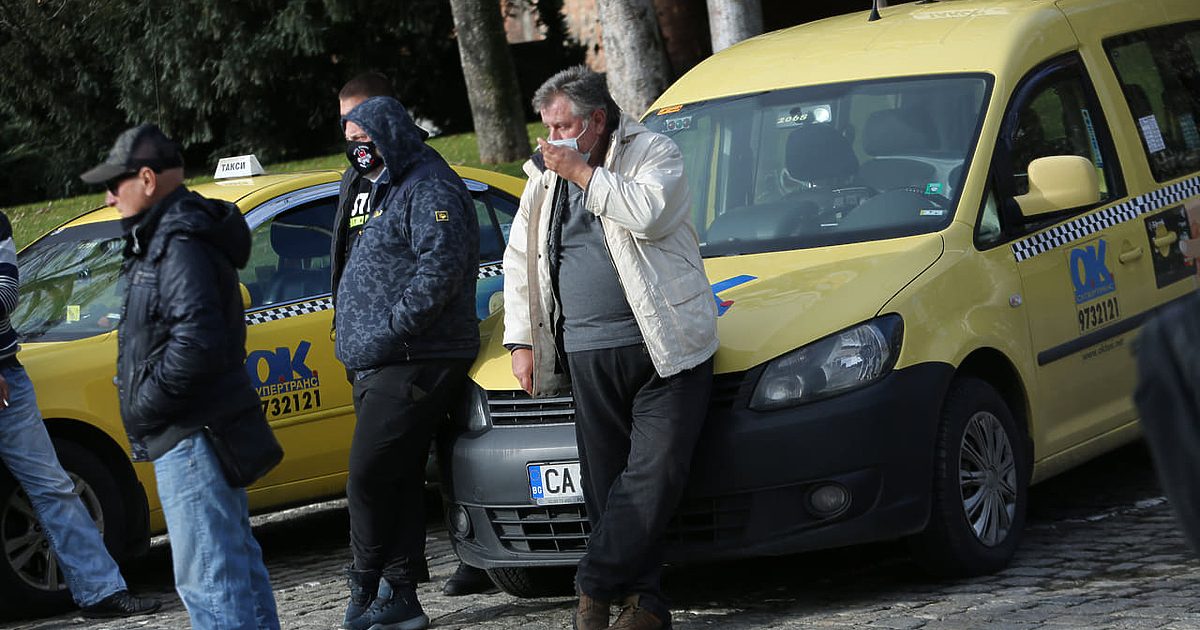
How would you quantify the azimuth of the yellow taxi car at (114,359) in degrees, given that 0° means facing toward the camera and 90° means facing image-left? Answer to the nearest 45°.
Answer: approximately 45°

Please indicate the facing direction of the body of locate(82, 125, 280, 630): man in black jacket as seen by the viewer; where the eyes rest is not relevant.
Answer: to the viewer's left

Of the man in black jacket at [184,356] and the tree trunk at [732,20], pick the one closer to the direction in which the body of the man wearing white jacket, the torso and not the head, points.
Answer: the man in black jacket

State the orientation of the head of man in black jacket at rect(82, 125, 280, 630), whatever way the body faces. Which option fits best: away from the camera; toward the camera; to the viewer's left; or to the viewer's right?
to the viewer's left

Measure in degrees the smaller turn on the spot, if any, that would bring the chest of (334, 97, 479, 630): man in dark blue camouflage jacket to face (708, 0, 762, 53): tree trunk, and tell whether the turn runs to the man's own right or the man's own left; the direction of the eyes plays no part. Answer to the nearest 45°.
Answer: approximately 135° to the man's own right

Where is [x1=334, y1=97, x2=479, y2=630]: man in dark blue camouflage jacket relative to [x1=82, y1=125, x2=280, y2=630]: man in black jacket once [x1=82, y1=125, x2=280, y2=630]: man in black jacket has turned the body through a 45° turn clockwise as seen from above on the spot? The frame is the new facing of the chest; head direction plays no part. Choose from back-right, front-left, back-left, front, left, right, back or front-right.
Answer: right

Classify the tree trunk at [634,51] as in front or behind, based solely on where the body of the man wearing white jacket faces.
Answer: behind

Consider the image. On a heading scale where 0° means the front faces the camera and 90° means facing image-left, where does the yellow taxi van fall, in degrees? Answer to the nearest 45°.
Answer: approximately 45°
